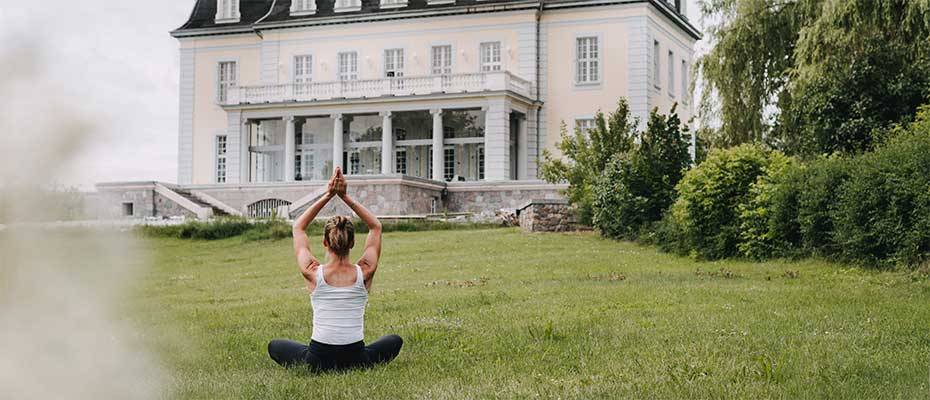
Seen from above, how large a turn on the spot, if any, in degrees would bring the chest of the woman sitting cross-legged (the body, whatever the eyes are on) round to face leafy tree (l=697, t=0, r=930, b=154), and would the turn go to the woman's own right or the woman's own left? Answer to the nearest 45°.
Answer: approximately 45° to the woman's own right

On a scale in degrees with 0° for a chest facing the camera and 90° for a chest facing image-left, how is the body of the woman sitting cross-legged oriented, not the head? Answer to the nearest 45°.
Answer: approximately 180°

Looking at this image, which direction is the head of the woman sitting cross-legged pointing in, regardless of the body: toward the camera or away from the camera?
away from the camera

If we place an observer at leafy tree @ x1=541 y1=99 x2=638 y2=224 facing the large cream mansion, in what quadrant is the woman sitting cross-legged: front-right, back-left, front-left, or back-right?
back-left

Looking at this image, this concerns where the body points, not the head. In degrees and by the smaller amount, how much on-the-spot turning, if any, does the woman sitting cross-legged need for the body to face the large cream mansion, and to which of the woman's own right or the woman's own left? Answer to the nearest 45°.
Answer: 0° — they already face it

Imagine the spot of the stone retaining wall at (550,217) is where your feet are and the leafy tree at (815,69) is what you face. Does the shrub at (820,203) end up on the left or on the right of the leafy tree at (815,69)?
right
